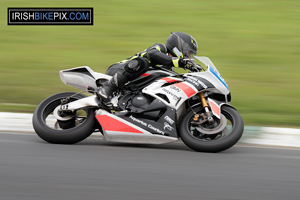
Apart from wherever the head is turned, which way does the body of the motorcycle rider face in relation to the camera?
to the viewer's right

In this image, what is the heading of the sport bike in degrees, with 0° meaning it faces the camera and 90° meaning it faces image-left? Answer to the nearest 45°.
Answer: approximately 270°

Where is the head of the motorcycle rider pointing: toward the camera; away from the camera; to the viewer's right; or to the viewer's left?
to the viewer's right
